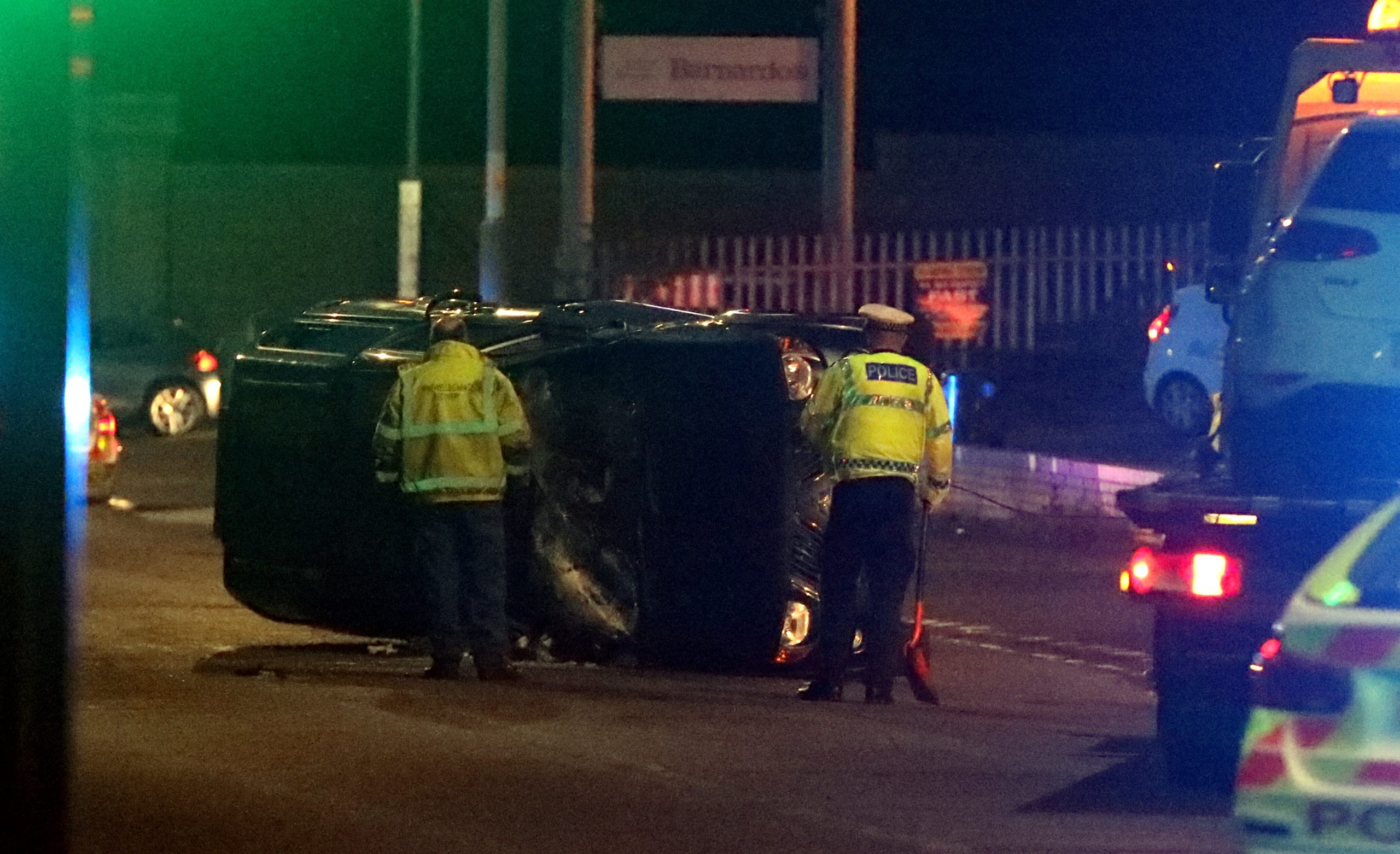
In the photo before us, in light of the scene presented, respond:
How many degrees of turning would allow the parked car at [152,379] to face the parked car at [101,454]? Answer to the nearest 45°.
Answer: approximately 90° to its left

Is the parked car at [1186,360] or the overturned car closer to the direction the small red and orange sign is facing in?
the overturned car

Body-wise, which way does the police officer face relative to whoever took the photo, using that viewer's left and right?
facing away from the viewer

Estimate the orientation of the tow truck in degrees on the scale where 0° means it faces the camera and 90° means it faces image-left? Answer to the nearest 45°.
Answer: approximately 180°

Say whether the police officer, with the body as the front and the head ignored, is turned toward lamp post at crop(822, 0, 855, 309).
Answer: yes

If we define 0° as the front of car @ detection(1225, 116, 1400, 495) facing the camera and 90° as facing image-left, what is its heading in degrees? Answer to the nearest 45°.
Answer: approximately 180°

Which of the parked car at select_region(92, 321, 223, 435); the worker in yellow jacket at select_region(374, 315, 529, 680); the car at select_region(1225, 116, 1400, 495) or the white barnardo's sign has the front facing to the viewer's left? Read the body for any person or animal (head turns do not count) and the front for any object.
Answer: the parked car at select_region(92, 321, 223, 435)

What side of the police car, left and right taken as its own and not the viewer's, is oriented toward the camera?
back

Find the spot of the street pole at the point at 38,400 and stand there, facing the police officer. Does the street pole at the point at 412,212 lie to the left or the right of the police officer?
left
